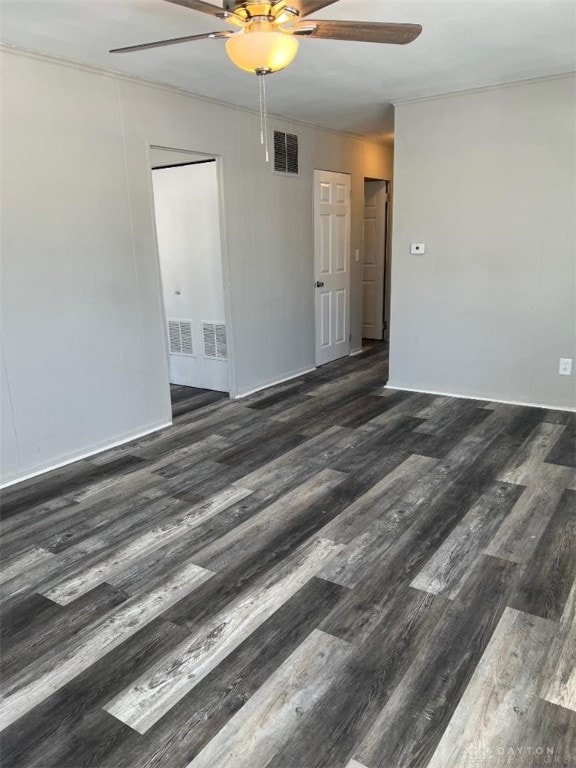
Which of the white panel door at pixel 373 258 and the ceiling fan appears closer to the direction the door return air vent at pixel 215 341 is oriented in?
the ceiling fan

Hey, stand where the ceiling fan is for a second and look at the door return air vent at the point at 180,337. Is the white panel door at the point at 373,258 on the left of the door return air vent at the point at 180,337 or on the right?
right

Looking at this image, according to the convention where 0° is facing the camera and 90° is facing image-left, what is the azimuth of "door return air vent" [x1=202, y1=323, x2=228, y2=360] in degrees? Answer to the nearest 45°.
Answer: approximately 45°

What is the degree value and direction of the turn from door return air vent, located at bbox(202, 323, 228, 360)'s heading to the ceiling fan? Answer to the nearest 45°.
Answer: approximately 45° to its left

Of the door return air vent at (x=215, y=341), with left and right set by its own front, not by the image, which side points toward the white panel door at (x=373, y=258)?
back

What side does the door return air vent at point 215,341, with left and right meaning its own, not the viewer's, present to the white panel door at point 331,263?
back

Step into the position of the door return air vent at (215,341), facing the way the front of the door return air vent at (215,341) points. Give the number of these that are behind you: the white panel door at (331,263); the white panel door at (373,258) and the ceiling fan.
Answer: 2
